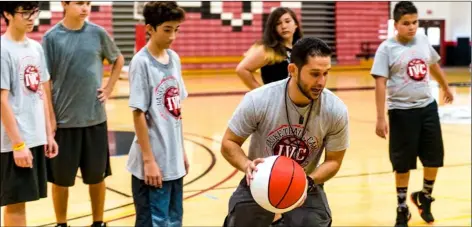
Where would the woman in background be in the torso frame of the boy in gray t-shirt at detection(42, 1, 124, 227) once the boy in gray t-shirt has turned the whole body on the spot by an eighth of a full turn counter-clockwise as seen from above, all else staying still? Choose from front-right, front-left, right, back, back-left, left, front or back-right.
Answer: front-left

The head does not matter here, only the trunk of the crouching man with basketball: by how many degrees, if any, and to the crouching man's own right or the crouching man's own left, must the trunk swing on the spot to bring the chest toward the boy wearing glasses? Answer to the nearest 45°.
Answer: approximately 90° to the crouching man's own right

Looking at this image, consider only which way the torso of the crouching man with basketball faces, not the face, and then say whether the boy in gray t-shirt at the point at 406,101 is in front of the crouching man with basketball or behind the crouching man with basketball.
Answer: behind

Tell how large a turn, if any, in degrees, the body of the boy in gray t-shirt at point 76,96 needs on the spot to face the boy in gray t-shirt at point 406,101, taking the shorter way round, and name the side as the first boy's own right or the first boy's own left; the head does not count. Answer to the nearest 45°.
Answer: approximately 90° to the first boy's own left

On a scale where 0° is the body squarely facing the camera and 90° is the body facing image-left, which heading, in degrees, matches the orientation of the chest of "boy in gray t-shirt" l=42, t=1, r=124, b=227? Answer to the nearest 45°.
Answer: approximately 0°

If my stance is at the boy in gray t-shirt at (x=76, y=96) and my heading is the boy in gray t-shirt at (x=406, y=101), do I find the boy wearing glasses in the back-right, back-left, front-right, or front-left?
back-right
